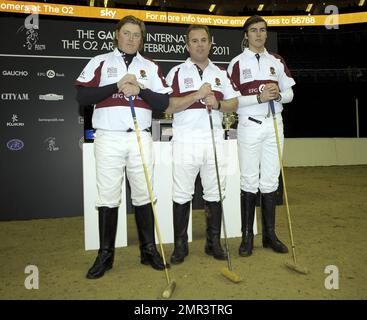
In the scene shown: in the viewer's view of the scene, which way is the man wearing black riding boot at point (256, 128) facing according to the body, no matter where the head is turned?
toward the camera

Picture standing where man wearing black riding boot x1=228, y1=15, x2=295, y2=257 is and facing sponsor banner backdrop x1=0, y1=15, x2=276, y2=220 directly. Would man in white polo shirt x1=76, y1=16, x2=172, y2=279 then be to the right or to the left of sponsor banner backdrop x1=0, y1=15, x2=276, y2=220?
left

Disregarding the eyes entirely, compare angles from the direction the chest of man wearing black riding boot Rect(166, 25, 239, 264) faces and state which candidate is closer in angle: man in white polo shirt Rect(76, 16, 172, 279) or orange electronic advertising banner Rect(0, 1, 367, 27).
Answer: the man in white polo shirt

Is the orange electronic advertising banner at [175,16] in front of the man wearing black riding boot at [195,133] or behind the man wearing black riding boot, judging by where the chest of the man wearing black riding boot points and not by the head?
behind

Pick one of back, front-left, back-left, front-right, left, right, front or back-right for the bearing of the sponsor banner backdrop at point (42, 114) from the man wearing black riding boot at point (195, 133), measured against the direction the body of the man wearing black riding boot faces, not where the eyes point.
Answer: back-right

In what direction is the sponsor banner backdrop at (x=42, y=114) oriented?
toward the camera

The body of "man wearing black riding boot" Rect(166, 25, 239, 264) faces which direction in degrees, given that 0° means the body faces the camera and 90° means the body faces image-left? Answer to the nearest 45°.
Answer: approximately 0°

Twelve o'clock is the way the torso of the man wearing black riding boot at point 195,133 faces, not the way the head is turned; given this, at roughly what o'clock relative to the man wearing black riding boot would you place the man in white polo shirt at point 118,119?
The man in white polo shirt is roughly at 2 o'clock from the man wearing black riding boot.

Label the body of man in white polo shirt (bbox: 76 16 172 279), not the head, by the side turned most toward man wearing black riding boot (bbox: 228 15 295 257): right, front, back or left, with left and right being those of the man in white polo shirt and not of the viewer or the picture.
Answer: left

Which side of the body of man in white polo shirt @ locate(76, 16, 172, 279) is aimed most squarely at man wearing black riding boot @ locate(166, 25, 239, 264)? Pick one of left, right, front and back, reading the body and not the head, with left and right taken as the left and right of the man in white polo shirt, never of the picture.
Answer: left
